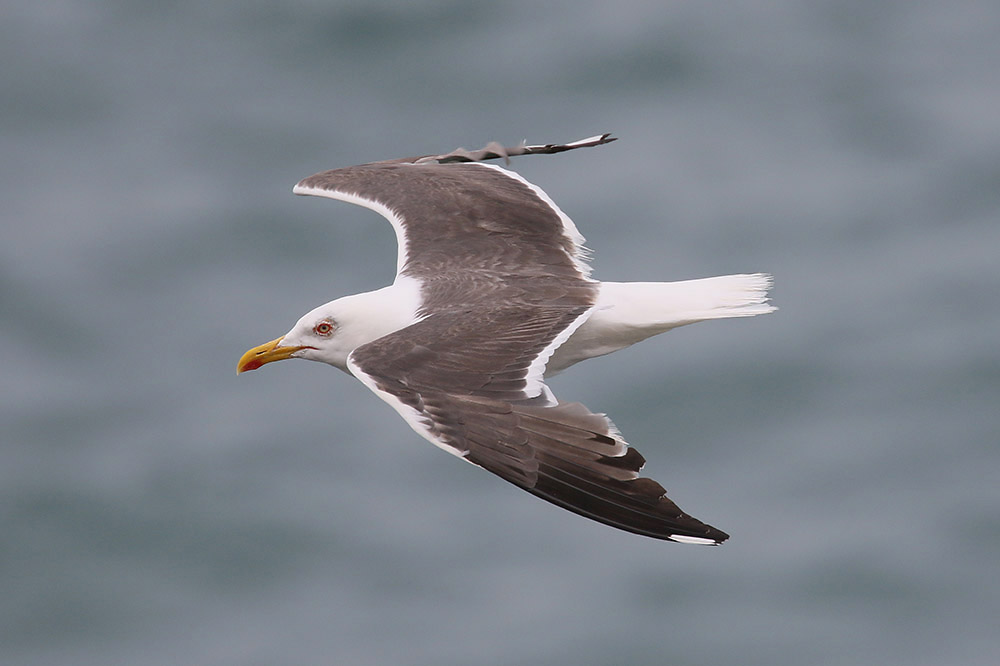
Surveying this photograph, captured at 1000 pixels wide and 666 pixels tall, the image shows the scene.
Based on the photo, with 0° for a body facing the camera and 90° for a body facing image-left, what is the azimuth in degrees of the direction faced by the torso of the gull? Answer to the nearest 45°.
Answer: approximately 90°
